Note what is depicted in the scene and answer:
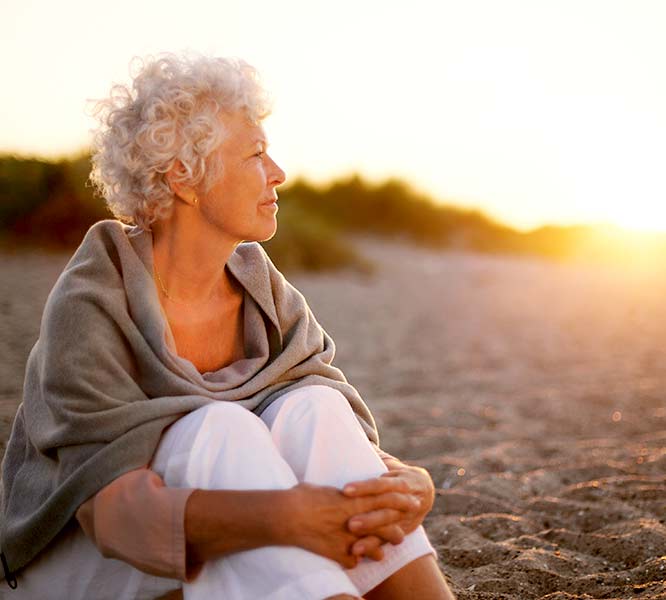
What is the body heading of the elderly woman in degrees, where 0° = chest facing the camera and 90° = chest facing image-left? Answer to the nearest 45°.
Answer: approximately 315°

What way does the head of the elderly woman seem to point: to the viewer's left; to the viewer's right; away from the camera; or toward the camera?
to the viewer's right
